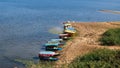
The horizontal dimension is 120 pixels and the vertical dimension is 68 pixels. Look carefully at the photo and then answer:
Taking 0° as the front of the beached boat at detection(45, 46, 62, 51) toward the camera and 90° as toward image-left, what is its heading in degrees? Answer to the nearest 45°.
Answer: approximately 270°
